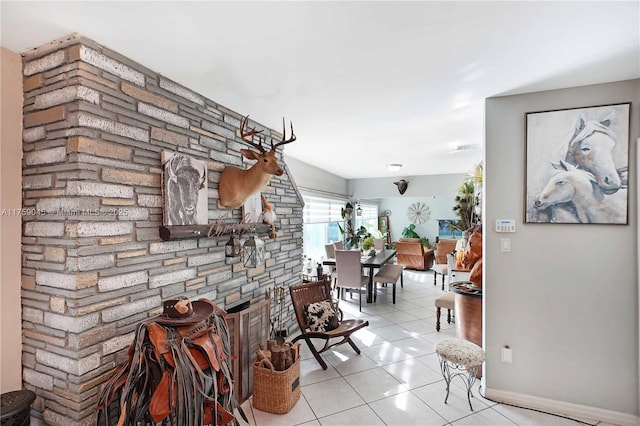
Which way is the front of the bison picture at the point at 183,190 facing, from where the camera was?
facing the viewer and to the right of the viewer

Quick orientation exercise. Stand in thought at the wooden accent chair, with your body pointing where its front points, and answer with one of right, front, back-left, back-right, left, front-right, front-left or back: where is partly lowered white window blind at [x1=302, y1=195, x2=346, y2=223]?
back-left

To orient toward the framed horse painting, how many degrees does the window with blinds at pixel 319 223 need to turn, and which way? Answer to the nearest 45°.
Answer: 0° — it already faces it

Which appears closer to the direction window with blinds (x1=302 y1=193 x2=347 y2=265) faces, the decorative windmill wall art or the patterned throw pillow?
the patterned throw pillow

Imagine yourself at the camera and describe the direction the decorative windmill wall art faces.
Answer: facing the viewer

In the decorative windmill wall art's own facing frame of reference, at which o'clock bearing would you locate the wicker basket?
The wicker basket is roughly at 12 o'clock from the decorative windmill wall art.

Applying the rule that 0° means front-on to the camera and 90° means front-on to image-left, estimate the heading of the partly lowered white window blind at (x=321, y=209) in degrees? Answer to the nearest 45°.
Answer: approximately 315°

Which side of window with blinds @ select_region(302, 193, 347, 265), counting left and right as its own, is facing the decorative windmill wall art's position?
left
